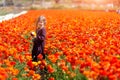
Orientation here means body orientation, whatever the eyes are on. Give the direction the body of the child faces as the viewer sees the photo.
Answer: to the viewer's left
